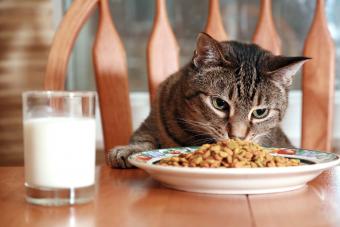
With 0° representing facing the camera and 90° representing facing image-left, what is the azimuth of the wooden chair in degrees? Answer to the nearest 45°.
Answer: approximately 0°

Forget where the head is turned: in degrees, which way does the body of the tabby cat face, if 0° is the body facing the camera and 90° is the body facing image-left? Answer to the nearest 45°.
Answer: approximately 0°

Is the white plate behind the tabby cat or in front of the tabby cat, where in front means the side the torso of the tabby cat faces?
in front

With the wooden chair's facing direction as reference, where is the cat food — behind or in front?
in front

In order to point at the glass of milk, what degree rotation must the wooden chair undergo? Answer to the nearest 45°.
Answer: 0° — it already faces it

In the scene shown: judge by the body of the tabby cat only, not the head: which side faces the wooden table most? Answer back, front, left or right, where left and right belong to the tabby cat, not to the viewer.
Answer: front
